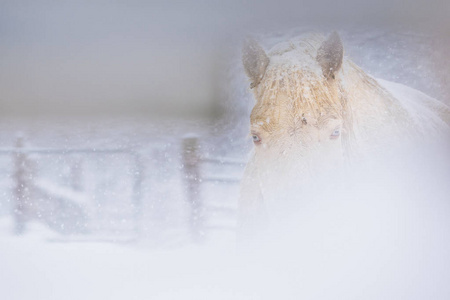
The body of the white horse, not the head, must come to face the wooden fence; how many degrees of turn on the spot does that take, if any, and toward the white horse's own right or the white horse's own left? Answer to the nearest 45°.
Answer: approximately 135° to the white horse's own right

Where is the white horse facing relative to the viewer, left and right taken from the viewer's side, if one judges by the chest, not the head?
facing the viewer and to the left of the viewer
